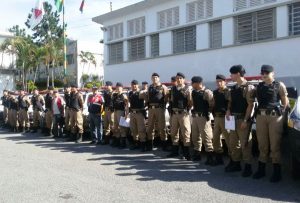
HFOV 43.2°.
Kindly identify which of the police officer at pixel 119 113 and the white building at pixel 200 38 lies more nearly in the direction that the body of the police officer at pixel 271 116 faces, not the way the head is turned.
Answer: the police officer

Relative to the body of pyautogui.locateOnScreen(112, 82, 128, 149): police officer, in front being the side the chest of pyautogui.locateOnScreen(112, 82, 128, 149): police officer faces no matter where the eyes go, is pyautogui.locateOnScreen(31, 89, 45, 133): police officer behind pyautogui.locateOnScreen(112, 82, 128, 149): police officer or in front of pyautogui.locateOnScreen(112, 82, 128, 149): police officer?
behind

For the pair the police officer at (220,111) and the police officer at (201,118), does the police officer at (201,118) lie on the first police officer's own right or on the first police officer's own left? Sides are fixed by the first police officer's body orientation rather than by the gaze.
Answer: on the first police officer's own right

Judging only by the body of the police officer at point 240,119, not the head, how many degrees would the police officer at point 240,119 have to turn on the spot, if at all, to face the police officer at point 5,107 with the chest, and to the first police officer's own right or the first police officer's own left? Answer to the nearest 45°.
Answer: approximately 90° to the first police officer's own right

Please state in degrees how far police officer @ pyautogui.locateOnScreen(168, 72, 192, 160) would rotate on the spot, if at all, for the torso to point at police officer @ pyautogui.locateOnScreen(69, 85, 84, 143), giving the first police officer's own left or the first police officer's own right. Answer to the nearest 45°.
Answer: approximately 90° to the first police officer's own right

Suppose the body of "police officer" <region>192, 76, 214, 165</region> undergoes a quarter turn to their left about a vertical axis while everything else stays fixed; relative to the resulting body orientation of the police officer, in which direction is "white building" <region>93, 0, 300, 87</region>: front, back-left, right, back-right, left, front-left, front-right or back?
back-left

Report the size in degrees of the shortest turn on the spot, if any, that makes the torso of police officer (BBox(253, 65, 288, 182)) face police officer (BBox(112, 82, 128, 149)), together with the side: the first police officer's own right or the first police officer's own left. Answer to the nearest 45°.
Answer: approximately 90° to the first police officer's own right

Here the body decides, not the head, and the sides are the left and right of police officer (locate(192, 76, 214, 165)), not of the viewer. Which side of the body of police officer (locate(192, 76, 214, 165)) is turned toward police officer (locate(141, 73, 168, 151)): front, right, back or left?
right

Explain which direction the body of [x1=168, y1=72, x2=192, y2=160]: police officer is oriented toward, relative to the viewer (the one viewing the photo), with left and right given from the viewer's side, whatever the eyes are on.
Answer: facing the viewer and to the left of the viewer

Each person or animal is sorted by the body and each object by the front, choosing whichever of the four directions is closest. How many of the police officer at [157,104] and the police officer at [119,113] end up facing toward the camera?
2

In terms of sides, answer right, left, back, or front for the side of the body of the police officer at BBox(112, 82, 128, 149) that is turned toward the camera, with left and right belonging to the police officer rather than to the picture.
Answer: front

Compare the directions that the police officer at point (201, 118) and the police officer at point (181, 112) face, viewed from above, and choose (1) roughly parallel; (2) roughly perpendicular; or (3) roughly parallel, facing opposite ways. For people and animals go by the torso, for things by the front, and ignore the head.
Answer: roughly parallel

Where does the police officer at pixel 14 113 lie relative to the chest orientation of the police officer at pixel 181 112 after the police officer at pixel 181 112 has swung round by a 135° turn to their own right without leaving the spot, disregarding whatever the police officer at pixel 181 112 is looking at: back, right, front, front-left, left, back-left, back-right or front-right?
front-left

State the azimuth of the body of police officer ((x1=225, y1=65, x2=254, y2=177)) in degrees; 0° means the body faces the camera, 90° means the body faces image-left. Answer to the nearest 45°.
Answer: approximately 45°

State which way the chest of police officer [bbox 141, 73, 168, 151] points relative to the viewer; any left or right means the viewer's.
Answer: facing the viewer

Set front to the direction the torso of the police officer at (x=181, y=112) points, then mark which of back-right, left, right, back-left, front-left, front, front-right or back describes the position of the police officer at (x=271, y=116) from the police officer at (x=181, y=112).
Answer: left

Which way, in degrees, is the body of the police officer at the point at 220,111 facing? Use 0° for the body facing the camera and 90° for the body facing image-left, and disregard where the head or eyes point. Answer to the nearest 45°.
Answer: approximately 45°
